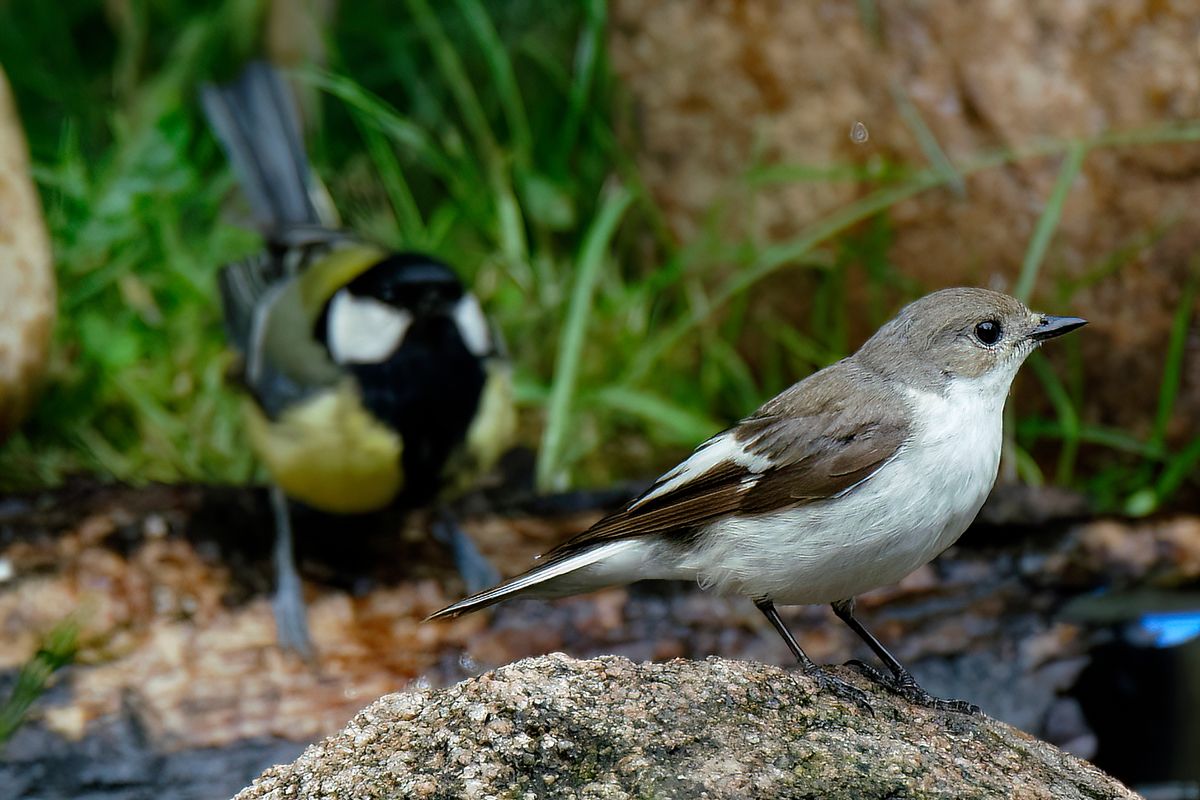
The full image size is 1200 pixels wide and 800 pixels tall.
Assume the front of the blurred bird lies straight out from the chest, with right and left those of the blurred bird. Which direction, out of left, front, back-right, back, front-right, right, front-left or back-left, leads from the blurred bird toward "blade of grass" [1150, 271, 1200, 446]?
front-left

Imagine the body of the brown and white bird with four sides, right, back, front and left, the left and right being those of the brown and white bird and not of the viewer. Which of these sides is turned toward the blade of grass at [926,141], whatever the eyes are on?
left

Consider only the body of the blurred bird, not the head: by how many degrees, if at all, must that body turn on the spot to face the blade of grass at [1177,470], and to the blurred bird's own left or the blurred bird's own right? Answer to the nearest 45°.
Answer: approximately 45° to the blurred bird's own left

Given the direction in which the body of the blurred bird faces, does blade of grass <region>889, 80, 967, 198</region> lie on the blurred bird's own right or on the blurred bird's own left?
on the blurred bird's own left

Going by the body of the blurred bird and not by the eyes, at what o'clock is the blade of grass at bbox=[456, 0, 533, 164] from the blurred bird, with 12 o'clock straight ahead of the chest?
The blade of grass is roughly at 8 o'clock from the blurred bird.

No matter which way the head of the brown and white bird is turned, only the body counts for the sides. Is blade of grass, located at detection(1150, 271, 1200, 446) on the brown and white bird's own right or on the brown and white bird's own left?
on the brown and white bird's own left

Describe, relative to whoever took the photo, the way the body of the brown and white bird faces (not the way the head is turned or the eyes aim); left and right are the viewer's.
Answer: facing to the right of the viewer

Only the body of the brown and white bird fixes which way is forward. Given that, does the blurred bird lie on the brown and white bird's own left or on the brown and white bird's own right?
on the brown and white bird's own left

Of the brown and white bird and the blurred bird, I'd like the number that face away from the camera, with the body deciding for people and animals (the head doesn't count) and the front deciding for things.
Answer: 0

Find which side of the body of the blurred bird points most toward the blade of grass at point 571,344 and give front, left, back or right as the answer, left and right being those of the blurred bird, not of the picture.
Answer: left

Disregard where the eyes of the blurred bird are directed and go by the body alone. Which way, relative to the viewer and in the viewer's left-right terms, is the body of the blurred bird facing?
facing the viewer and to the right of the viewer

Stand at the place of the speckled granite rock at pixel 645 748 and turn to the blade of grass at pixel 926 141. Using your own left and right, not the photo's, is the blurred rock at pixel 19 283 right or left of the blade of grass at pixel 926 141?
left

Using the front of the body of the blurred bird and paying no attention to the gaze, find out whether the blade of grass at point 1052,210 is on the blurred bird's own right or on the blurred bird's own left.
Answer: on the blurred bird's own left

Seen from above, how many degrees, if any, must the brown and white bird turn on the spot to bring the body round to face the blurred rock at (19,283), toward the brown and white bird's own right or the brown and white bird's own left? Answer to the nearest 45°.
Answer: approximately 135° to the brown and white bird's own left
